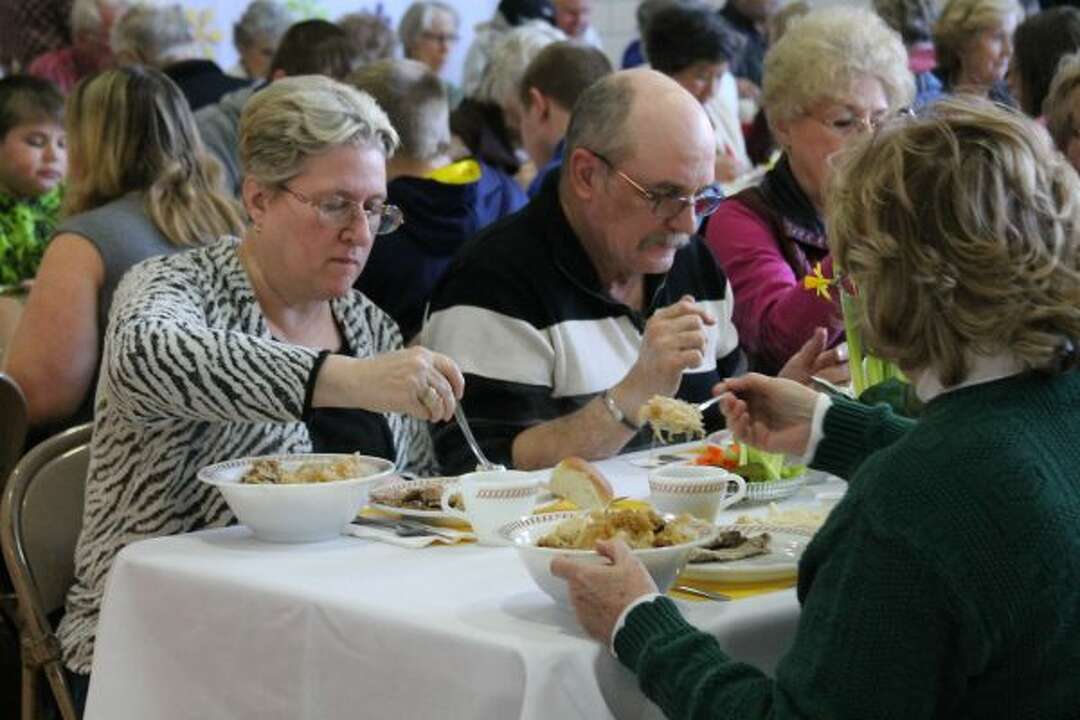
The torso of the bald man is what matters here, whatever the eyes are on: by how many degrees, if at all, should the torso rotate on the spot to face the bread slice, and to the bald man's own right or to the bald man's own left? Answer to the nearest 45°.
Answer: approximately 45° to the bald man's own right

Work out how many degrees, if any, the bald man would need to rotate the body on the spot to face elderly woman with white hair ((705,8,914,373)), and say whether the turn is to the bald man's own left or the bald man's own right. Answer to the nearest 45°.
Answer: approximately 90° to the bald man's own left

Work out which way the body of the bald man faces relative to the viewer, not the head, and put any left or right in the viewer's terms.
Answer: facing the viewer and to the right of the viewer

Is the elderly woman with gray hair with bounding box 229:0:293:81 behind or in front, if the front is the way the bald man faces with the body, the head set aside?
behind

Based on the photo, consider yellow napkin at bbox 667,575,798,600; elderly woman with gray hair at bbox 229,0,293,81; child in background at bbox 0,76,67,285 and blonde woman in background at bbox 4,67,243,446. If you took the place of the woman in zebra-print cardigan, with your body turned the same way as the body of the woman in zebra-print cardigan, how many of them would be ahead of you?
1

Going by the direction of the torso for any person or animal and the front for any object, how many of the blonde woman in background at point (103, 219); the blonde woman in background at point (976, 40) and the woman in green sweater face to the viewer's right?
1

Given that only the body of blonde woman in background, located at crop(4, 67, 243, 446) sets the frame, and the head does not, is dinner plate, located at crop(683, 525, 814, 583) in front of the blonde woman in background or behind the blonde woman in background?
behind

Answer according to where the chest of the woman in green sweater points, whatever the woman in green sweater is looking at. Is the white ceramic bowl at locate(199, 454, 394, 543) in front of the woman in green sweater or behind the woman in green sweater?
in front

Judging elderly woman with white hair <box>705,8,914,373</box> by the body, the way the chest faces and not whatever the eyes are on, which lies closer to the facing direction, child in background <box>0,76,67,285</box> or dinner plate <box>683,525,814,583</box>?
the dinner plate

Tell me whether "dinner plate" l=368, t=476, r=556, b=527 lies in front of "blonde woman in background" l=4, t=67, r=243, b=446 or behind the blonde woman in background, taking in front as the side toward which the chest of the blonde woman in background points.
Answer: behind

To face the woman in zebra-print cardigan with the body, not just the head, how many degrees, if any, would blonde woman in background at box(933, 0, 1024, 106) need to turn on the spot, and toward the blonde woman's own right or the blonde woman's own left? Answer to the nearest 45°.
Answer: approximately 90° to the blonde woman's own right

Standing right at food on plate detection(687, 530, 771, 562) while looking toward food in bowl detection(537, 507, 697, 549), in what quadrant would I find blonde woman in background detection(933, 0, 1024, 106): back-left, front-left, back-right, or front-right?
back-right

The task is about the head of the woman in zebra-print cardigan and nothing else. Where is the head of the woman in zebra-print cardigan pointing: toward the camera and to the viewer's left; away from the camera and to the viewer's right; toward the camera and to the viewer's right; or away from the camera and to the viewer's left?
toward the camera and to the viewer's right

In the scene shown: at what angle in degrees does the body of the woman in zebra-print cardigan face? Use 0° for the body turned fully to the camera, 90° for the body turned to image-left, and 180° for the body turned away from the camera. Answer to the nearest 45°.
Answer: approximately 315°

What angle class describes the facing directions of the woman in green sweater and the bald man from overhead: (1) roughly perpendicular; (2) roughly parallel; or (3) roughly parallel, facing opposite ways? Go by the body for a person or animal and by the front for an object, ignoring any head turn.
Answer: roughly parallel, facing opposite ways

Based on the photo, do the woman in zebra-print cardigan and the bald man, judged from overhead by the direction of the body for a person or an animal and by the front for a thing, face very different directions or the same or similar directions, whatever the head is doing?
same or similar directions

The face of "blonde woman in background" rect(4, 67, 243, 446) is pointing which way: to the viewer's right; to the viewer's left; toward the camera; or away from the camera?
away from the camera

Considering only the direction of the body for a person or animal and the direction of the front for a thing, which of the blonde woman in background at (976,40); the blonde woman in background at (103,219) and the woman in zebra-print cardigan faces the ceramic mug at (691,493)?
the woman in zebra-print cardigan
